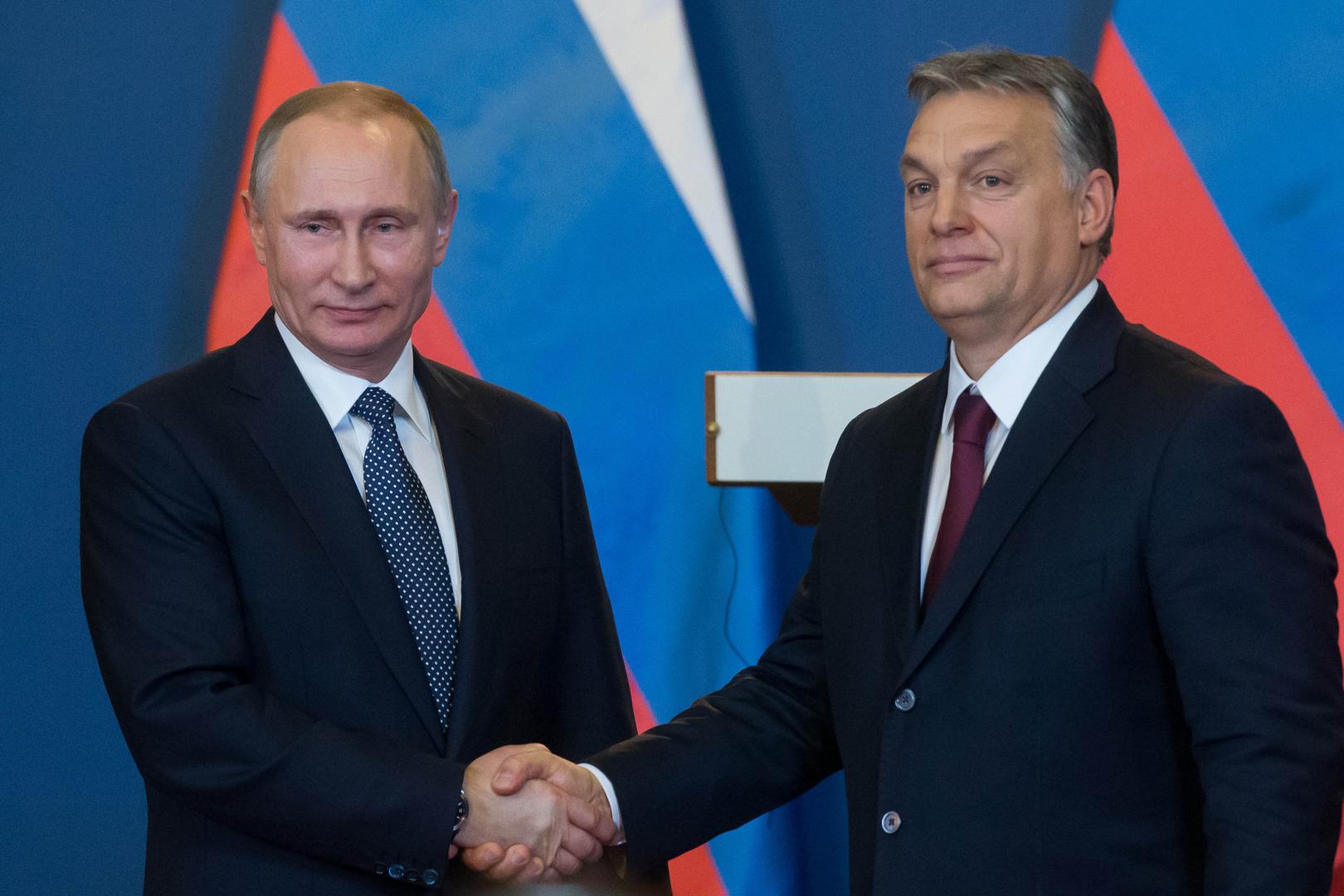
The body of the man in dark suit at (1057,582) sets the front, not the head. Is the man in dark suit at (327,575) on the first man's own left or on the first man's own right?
on the first man's own right

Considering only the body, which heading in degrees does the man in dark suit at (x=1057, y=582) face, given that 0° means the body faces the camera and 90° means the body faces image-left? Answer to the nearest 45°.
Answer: approximately 45°
